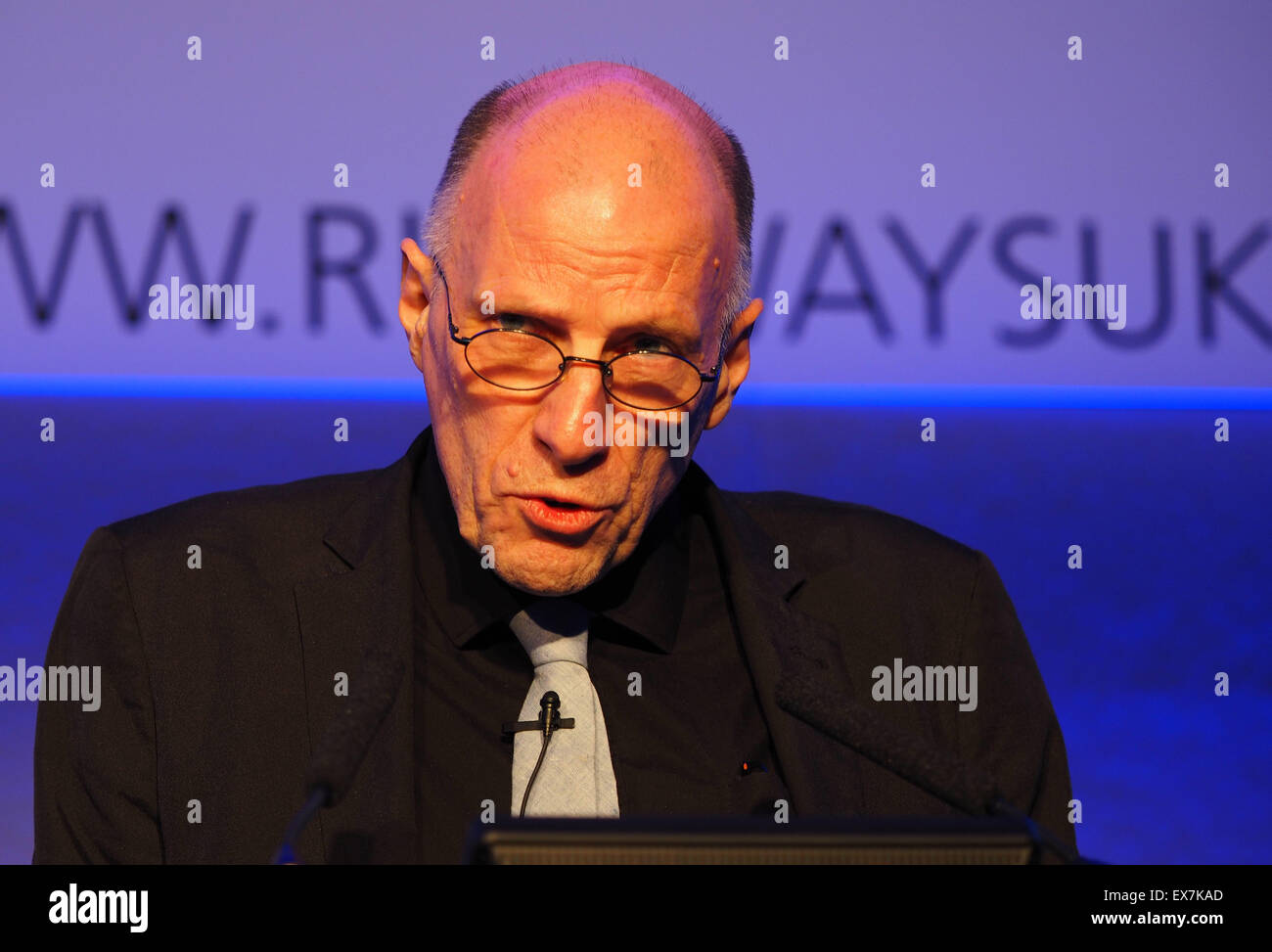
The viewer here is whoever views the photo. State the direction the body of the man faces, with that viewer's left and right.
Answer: facing the viewer

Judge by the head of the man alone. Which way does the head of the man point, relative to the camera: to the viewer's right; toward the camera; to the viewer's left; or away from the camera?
toward the camera
